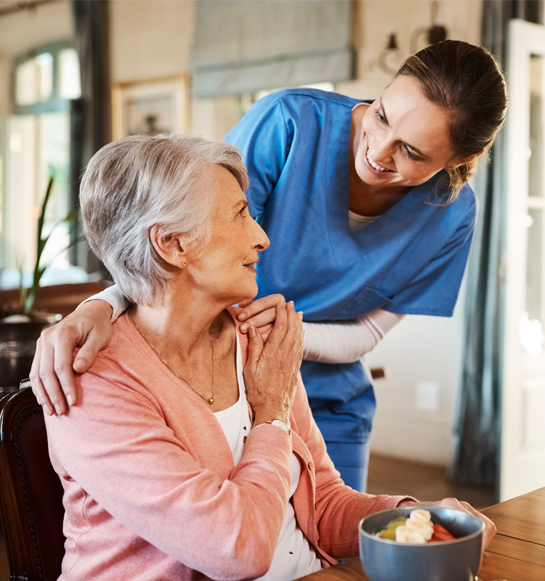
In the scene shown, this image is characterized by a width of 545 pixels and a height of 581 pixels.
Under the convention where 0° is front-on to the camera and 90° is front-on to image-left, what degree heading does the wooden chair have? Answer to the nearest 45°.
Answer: approximately 315°

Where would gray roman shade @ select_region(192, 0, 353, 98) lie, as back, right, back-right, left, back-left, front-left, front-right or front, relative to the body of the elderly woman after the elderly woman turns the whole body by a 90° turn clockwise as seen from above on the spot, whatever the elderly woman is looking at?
back-right

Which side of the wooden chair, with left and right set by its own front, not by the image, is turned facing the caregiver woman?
left

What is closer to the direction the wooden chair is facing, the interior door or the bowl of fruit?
the bowl of fruit

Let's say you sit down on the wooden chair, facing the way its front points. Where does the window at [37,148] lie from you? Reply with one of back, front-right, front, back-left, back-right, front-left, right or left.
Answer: back-left

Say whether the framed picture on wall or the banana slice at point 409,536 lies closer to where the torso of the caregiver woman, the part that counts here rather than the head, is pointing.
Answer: the banana slice

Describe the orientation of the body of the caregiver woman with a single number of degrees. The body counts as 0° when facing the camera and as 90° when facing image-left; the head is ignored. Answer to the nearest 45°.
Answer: approximately 45°

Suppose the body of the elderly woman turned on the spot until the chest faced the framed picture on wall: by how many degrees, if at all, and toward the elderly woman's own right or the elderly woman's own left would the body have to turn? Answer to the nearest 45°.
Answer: approximately 135° to the elderly woman's own left

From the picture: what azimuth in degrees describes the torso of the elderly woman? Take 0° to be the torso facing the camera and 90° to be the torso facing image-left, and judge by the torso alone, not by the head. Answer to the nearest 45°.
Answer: approximately 315°
